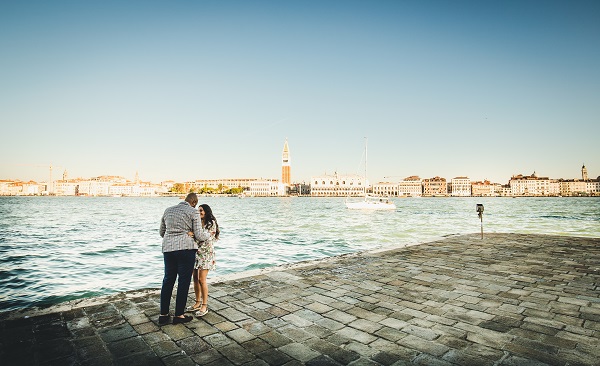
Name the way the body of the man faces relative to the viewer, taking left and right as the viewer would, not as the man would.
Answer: facing away from the viewer and to the right of the viewer
